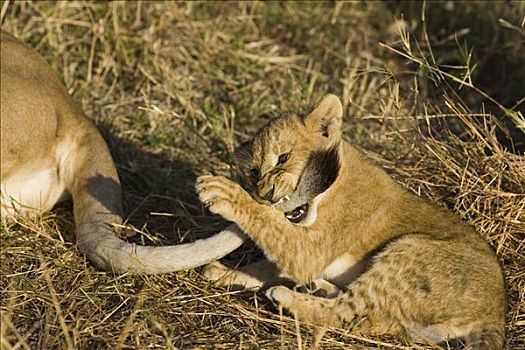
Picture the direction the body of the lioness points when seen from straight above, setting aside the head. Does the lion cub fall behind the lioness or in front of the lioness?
behind

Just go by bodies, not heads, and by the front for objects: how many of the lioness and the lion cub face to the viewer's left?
2

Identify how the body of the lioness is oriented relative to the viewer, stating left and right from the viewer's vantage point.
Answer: facing to the left of the viewer

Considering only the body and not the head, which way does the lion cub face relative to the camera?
to the viewer's left

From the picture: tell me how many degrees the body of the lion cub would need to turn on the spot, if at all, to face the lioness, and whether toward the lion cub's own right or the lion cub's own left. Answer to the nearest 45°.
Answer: approximately 45° to the lion cub's own right
